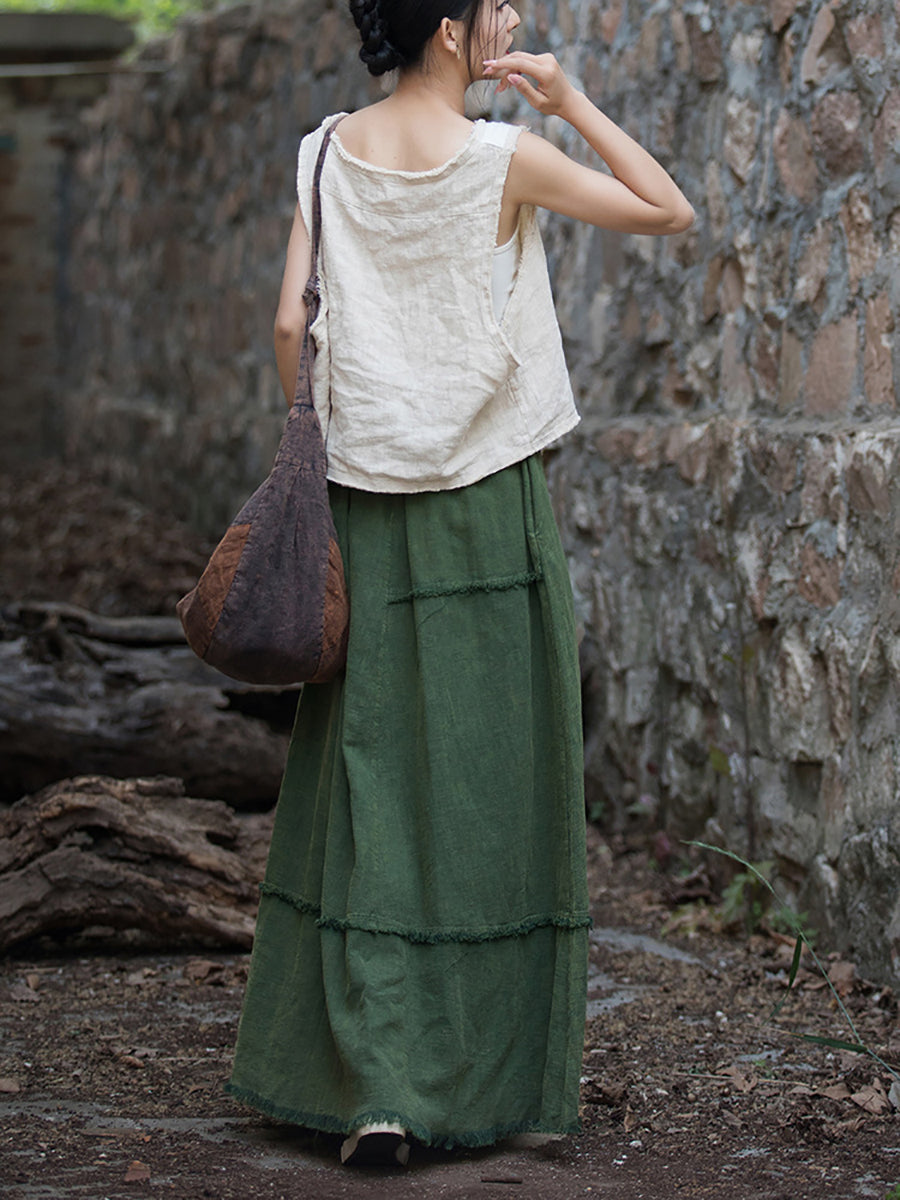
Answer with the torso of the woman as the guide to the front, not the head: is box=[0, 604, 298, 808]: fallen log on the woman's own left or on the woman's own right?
on the woman's own left

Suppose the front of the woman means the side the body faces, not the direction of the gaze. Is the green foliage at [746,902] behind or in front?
in front

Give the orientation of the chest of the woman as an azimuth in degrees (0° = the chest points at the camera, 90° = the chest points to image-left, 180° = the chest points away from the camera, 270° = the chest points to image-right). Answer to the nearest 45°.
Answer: approximately 225°

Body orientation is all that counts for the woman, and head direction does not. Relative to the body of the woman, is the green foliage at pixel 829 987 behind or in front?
in front

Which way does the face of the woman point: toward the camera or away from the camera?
away from the camera

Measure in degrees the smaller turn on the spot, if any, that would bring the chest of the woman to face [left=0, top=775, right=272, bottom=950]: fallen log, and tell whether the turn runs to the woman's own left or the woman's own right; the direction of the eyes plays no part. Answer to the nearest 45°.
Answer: approximately 90° to the woman's own left

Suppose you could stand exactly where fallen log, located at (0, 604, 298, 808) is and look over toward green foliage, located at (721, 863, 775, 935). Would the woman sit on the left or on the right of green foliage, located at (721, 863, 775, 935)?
right
